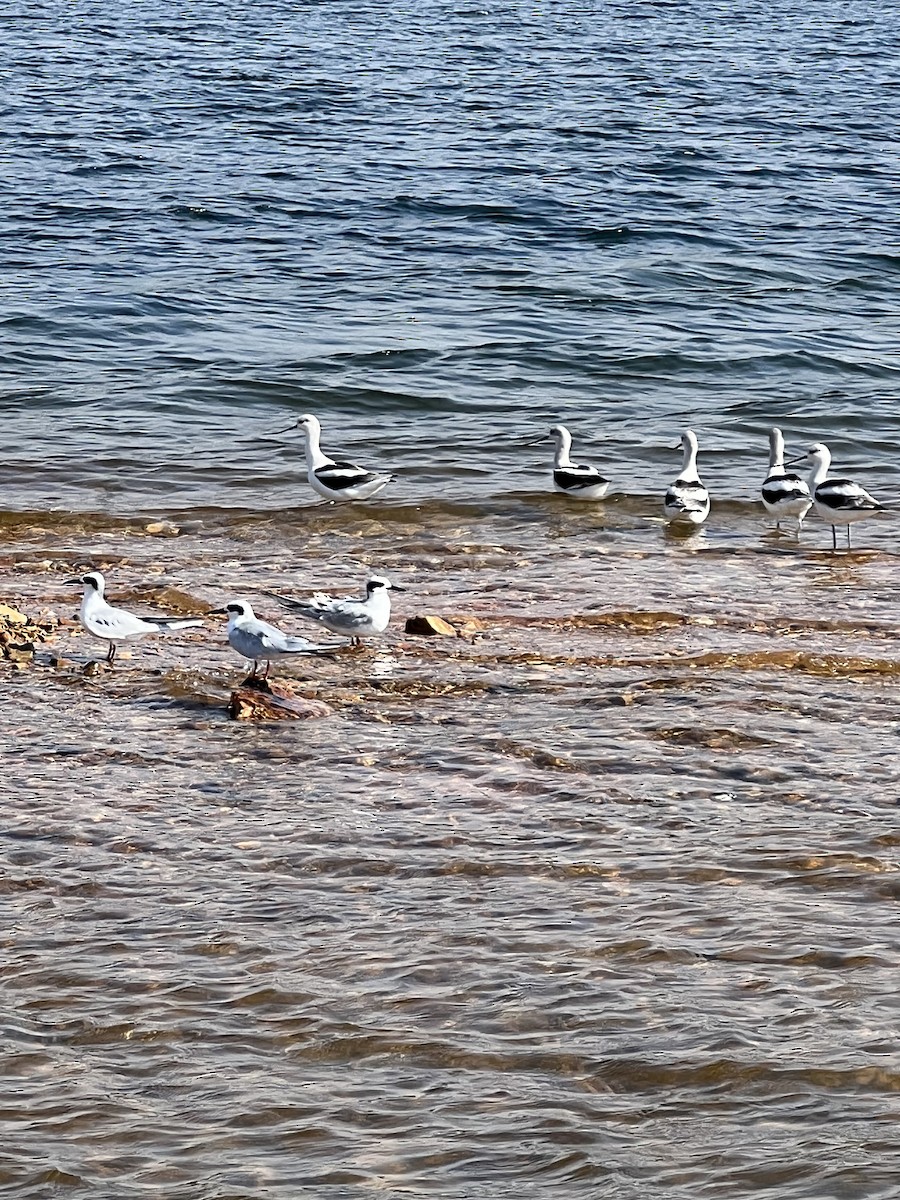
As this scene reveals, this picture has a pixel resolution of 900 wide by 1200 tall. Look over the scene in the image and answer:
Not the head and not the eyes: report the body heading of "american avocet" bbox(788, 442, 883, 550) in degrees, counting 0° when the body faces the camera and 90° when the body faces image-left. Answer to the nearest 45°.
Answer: approximately 90°

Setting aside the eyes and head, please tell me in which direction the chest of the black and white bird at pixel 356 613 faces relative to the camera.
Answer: to the viewer's right

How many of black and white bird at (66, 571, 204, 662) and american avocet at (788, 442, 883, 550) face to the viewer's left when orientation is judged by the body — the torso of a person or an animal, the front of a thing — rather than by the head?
2

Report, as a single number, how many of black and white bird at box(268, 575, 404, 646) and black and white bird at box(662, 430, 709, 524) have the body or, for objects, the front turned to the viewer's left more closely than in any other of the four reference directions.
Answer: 0

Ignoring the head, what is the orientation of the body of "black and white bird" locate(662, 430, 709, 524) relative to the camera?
away from the camera

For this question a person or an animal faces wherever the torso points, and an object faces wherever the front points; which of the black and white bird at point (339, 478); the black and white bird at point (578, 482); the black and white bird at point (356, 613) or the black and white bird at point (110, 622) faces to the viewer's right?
the black and white bird at point (356, 613)

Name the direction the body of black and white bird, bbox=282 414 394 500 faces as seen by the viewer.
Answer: to the viewer's left

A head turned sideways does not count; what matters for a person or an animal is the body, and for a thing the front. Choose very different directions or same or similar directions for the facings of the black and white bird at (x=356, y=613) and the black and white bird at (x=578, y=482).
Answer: very different directions

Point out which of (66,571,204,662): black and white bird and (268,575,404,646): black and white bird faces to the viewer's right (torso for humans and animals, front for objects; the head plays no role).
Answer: (268,575,404,646): black and white bird

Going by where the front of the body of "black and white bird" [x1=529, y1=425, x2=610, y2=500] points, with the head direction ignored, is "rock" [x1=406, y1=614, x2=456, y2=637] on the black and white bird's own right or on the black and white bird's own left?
on the black and white bird's own left

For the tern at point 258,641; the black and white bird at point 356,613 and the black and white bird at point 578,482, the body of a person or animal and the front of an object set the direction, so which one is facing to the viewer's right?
the black and white bird at point 356,613
